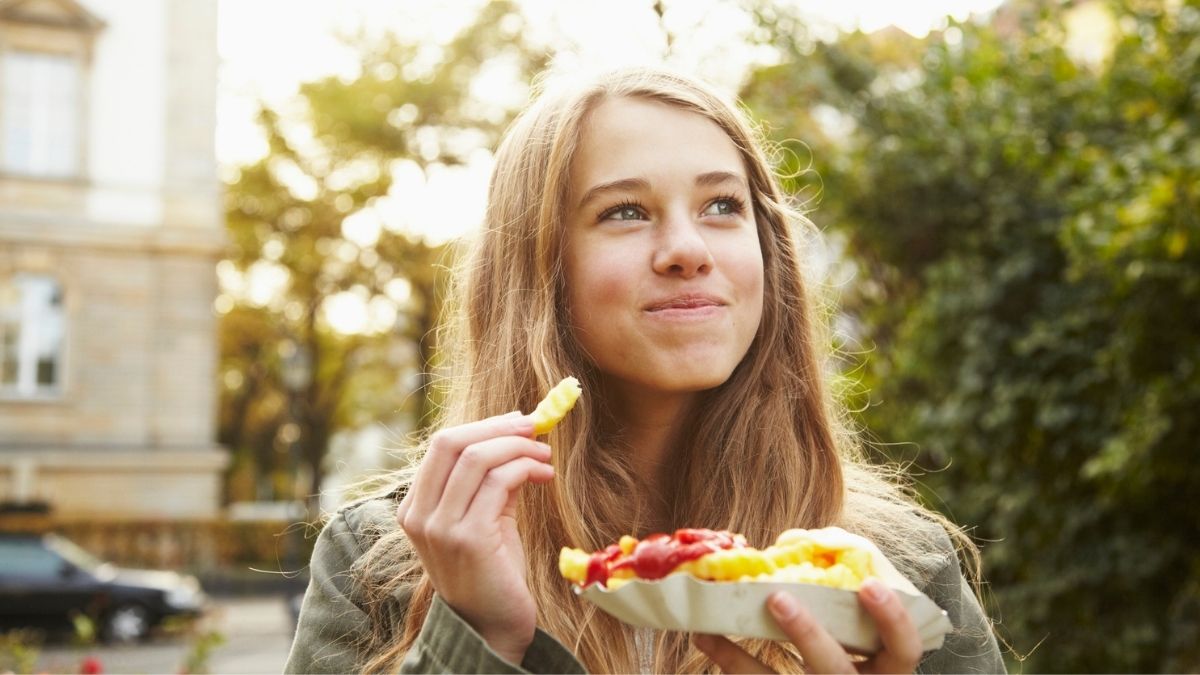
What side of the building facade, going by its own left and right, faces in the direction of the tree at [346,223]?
left

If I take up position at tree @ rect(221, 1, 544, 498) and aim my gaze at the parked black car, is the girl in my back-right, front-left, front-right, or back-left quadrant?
front-left

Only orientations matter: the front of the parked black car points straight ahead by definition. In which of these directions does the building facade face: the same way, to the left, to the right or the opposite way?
to the right

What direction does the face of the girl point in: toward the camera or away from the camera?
toward the camera

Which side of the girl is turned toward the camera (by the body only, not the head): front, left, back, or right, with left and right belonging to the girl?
front

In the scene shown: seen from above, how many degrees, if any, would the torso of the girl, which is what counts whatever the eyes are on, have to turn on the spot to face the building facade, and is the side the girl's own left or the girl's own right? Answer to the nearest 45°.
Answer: approximately 135° to the girl's own right

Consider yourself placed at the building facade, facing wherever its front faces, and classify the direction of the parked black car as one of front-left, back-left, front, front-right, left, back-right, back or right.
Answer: front

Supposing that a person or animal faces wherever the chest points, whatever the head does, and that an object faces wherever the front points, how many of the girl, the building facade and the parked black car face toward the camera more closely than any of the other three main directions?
2

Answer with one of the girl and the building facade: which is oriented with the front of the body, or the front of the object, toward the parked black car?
the building facade

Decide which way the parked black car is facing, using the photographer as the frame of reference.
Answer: facing to the right of the viewer

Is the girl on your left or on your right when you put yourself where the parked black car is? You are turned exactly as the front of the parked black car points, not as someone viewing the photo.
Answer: on your right

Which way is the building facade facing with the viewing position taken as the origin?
facing the viewer

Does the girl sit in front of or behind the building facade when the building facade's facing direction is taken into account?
in front

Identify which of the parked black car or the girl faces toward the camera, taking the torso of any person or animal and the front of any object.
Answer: the girl

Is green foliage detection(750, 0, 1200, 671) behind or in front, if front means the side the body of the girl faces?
behind

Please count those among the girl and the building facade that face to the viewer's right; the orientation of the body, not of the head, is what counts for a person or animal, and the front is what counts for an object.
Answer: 0
